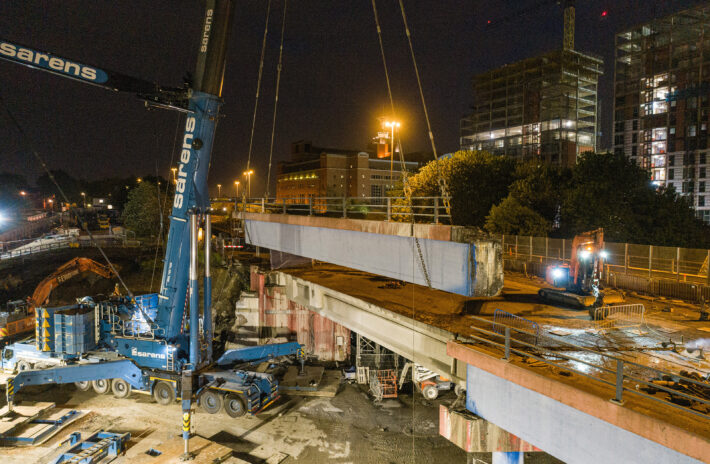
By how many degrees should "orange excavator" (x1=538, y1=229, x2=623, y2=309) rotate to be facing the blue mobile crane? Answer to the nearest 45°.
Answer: approximately 90° to its right

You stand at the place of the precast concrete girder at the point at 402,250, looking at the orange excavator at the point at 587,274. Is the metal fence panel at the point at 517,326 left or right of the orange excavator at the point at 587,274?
right

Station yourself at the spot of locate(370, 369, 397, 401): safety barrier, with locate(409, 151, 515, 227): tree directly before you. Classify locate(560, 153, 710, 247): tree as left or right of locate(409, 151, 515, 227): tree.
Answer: right

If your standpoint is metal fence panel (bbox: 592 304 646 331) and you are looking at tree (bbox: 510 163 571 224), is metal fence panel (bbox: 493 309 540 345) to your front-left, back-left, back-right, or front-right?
back-left

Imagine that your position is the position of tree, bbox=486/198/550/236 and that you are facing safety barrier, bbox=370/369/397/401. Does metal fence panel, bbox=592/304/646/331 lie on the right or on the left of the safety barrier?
left

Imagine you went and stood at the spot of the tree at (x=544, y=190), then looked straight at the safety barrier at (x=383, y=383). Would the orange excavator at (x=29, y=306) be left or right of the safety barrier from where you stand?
right
